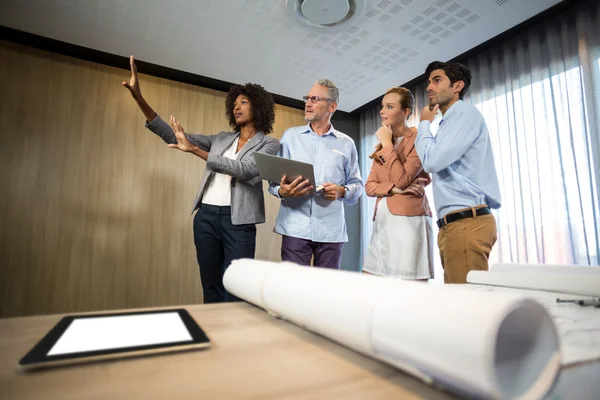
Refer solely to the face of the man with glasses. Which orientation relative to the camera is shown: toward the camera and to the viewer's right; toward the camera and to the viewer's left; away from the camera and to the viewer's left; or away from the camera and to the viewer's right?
toward the camera and to the viewer's left

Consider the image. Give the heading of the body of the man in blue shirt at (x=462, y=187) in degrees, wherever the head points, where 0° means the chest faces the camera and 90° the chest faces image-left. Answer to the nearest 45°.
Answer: approximately 90°

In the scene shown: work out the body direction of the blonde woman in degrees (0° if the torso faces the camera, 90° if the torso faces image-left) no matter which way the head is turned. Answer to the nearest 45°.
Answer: approximately 45°

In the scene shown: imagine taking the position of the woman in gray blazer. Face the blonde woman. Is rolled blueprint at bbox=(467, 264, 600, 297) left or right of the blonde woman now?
right

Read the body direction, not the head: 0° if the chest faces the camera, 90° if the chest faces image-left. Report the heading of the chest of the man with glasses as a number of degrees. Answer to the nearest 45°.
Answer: approximately 0°

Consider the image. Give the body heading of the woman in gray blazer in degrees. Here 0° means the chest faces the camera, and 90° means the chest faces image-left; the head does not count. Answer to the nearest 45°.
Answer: approximately 45°

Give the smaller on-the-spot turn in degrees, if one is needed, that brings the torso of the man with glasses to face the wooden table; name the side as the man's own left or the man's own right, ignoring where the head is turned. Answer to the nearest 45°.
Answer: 0° — they already face it

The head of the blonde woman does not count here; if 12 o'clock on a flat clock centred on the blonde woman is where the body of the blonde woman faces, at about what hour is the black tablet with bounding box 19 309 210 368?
The black tablet is roughly at 11 o'clock from the blonde woman.

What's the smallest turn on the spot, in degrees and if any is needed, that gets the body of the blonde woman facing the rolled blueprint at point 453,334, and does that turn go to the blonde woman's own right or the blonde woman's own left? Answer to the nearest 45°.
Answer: approximately 45° to the blonde woman's own left

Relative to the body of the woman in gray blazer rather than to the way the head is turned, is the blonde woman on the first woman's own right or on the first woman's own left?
on the first woman's own left
